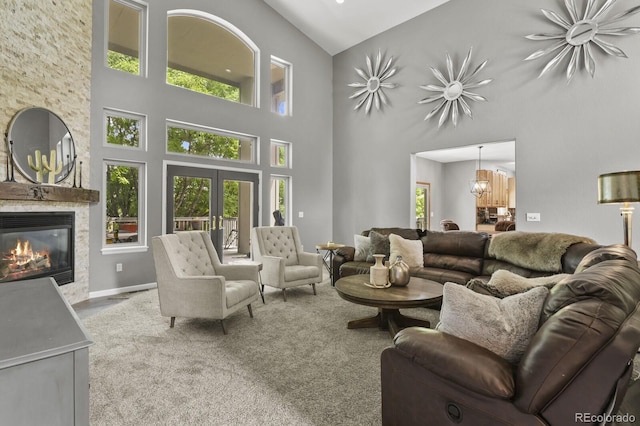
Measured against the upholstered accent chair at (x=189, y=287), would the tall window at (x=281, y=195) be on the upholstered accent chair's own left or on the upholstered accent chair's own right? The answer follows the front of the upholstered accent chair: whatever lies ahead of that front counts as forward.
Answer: on the upholstered accent chair's own left

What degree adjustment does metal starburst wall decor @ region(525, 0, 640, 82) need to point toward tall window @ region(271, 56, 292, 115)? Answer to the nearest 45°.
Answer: approximately 45° to its right

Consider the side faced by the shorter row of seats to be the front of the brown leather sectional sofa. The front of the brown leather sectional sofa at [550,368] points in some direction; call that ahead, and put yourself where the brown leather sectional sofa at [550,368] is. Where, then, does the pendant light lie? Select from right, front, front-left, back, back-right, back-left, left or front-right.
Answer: right

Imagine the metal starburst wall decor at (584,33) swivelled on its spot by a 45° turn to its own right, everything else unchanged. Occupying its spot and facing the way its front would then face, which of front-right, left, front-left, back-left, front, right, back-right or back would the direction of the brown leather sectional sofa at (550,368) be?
left

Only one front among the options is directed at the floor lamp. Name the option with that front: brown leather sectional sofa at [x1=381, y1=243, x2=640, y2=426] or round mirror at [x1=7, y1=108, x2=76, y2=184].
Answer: the round mirror

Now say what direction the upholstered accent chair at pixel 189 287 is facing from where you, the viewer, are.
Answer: facing the viewer and to the right of the viewer

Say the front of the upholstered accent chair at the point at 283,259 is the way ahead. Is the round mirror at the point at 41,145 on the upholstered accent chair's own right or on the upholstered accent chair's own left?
on the upholstered accent chair's own right

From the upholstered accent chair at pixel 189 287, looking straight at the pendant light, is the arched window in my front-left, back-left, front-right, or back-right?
front-left

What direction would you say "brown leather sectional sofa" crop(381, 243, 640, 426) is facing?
to the viewer's left

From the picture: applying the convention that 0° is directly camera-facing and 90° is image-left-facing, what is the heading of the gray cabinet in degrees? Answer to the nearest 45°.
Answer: approximately 270°

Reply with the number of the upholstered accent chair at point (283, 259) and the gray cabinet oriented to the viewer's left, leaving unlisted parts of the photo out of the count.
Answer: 0
